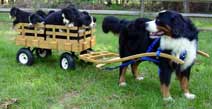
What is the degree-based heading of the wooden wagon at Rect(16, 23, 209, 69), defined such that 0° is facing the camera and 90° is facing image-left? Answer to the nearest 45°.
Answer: approximately 315°

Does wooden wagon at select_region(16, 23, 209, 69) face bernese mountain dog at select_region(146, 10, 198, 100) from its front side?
yes
